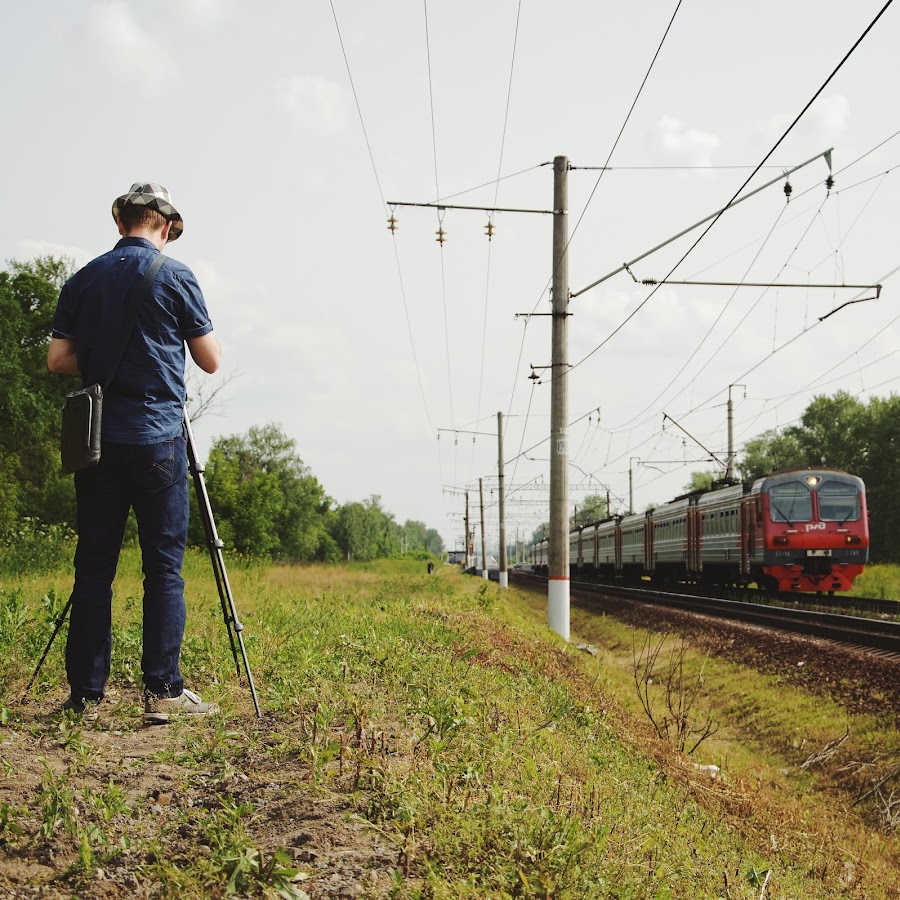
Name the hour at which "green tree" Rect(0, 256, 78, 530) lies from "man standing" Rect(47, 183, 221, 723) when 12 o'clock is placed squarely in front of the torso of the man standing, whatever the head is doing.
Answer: The green tree is roughly at 12 o'clock from the man standing.

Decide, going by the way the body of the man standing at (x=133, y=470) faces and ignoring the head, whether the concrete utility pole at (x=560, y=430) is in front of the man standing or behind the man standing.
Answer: in front

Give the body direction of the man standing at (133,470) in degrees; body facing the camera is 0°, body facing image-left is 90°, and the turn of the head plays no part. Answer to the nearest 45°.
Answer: approximately 180°

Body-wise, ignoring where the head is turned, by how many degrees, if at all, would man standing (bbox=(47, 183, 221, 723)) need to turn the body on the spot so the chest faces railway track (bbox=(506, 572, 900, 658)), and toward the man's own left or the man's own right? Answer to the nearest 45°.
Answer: approximately 45° to the man's own right

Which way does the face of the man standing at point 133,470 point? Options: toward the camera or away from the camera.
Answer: away from the camera

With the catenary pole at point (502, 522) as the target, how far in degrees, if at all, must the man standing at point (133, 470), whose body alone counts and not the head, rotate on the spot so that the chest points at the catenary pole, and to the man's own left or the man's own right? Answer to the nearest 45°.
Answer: approximately 45° to the man's own right
